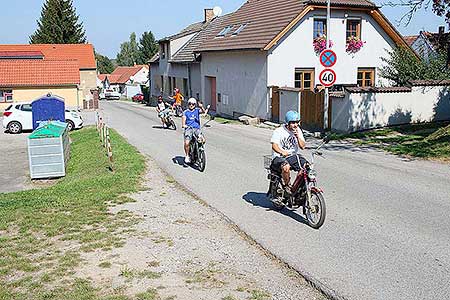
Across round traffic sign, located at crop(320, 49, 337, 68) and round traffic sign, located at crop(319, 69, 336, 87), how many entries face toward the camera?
2

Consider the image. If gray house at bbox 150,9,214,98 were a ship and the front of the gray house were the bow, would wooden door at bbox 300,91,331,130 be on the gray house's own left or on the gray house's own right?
on the gray house's own left

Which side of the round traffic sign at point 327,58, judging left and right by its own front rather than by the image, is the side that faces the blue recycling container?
right

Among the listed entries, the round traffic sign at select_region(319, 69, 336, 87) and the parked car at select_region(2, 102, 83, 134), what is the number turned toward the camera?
1

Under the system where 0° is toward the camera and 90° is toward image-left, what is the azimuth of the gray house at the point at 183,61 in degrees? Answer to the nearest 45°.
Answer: approximately 45°

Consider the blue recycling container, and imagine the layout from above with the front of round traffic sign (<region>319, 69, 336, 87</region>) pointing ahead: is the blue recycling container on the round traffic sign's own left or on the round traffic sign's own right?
on the round traffic sign's own right
